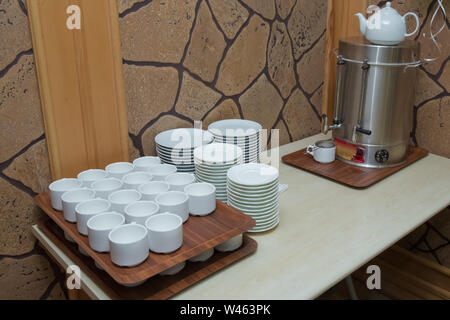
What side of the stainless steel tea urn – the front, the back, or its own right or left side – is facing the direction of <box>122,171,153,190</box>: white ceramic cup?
front

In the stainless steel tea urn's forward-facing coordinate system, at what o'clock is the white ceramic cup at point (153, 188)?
The white ceramic cup is roughly at 12 o'clock from the stainless steel tea urn.

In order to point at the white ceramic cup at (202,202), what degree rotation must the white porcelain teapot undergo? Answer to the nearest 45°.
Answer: approximately 45° to its left

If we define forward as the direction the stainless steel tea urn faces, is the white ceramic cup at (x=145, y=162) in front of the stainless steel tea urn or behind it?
in front

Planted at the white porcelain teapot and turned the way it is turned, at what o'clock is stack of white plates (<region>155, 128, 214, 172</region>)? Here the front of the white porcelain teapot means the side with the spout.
The stack of white plates is roughly at 11 o'clock from the white porcelain teapot.

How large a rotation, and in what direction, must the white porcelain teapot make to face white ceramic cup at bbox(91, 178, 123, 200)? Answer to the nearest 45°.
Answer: approximately 45° to its left

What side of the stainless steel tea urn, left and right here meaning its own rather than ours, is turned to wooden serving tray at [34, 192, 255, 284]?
front

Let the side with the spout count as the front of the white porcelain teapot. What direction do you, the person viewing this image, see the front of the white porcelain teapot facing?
facing to the left of the viewer

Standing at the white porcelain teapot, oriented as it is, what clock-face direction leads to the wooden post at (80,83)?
The wooden post is roughly at 11 o'clock from the white porcelain teapot.

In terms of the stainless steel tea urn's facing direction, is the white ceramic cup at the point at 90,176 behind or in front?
in front

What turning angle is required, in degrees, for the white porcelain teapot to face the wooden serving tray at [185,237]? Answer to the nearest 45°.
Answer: approximately 45° to its left

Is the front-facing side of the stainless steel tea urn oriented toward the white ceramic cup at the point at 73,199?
yes

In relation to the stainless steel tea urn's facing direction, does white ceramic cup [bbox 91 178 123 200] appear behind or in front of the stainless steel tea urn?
in front
